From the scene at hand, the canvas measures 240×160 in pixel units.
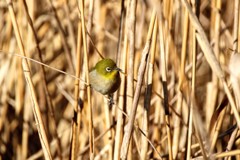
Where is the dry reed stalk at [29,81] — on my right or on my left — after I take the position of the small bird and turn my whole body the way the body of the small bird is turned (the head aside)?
on my right

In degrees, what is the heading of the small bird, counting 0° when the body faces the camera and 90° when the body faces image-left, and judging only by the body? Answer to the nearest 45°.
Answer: approximately 315°
